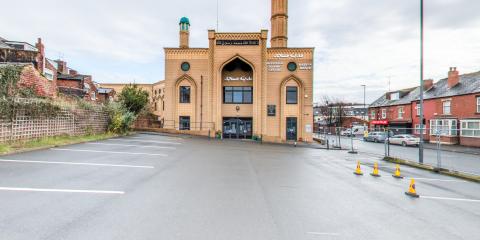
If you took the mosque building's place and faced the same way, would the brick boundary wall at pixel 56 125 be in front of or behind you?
in front

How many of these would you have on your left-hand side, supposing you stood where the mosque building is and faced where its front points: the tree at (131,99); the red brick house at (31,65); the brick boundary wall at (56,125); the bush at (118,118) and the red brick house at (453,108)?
1

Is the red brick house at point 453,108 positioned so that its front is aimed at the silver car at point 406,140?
yes

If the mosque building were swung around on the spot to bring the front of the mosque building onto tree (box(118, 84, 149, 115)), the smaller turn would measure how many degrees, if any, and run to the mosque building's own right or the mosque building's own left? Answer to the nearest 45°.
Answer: approximately 90° to the mosque building's own right

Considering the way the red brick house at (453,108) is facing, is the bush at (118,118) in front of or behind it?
in front

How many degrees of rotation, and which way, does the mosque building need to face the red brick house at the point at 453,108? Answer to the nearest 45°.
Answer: approximately 90° to its left

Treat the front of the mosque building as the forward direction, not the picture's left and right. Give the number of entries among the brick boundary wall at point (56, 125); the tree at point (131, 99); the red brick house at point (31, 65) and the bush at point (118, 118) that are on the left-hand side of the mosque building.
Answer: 0

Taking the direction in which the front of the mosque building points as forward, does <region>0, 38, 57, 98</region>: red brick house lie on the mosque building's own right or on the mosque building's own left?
on the mosque building's own right

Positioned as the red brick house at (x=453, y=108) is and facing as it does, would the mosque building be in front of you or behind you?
in front

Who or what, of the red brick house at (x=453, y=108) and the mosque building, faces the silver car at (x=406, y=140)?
the red brick house

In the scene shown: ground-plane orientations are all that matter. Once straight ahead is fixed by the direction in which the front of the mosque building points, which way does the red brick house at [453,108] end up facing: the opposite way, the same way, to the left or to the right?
to the right

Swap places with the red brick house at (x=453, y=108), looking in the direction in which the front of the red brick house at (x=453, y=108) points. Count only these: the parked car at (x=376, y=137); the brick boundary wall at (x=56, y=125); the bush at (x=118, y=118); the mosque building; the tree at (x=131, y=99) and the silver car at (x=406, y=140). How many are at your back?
0

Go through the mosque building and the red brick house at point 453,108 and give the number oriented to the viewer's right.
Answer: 0

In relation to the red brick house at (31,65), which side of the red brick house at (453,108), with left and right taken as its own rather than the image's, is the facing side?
front

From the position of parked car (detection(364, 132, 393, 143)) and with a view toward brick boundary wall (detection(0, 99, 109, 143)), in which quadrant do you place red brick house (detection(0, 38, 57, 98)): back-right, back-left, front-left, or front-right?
front-right

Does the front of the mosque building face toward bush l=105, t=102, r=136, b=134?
no

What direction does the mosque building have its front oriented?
toward the camera

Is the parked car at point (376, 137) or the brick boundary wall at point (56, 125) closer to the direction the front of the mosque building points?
the brick boundary wall

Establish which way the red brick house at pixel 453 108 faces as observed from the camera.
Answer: facing the viewer and to the left of the viewer
